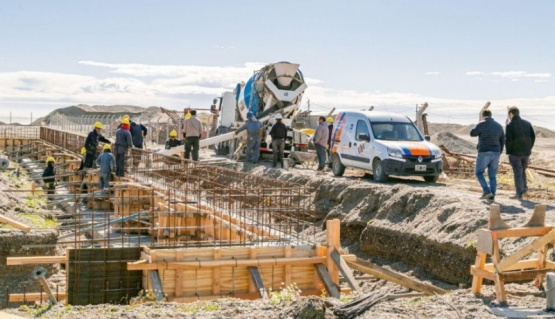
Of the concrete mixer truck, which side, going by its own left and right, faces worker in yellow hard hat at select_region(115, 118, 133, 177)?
left

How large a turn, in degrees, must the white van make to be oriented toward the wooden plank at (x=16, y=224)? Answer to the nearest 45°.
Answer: approximately 90° to its right

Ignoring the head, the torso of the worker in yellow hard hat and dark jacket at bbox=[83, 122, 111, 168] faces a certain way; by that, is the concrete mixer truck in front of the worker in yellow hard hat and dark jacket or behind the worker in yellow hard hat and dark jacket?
in front

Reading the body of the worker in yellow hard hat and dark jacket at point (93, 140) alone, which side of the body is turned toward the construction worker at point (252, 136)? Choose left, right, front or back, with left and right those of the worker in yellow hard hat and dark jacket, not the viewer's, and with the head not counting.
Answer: front

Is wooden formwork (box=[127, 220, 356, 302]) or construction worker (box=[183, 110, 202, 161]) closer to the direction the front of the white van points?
the wooden formwork

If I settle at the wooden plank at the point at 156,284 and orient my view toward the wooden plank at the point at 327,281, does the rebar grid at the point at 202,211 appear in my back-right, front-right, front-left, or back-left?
front-left

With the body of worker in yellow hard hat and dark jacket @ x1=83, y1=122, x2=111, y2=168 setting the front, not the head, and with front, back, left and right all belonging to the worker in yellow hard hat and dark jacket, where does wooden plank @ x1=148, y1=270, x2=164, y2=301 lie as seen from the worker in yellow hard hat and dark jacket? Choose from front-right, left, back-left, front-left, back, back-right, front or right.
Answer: right

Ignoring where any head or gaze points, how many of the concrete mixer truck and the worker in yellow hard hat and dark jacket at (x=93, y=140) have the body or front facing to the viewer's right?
1

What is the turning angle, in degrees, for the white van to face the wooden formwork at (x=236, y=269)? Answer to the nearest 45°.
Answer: approximately 45° to its right

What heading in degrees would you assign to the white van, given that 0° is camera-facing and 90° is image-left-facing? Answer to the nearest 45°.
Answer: approximately 315°

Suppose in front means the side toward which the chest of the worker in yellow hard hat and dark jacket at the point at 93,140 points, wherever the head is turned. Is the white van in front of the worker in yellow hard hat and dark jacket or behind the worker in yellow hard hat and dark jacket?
in front

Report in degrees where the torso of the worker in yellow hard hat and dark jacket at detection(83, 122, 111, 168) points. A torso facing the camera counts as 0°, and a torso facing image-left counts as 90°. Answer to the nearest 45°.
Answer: approximately 270°

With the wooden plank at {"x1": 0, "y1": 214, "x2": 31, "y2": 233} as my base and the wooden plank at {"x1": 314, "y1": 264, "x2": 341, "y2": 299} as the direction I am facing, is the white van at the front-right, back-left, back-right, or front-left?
front-left

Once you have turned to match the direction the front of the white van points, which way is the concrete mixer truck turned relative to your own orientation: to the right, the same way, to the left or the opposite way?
the opposite way

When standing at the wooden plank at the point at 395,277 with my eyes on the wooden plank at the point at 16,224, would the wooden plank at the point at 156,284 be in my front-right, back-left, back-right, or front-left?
front-left
